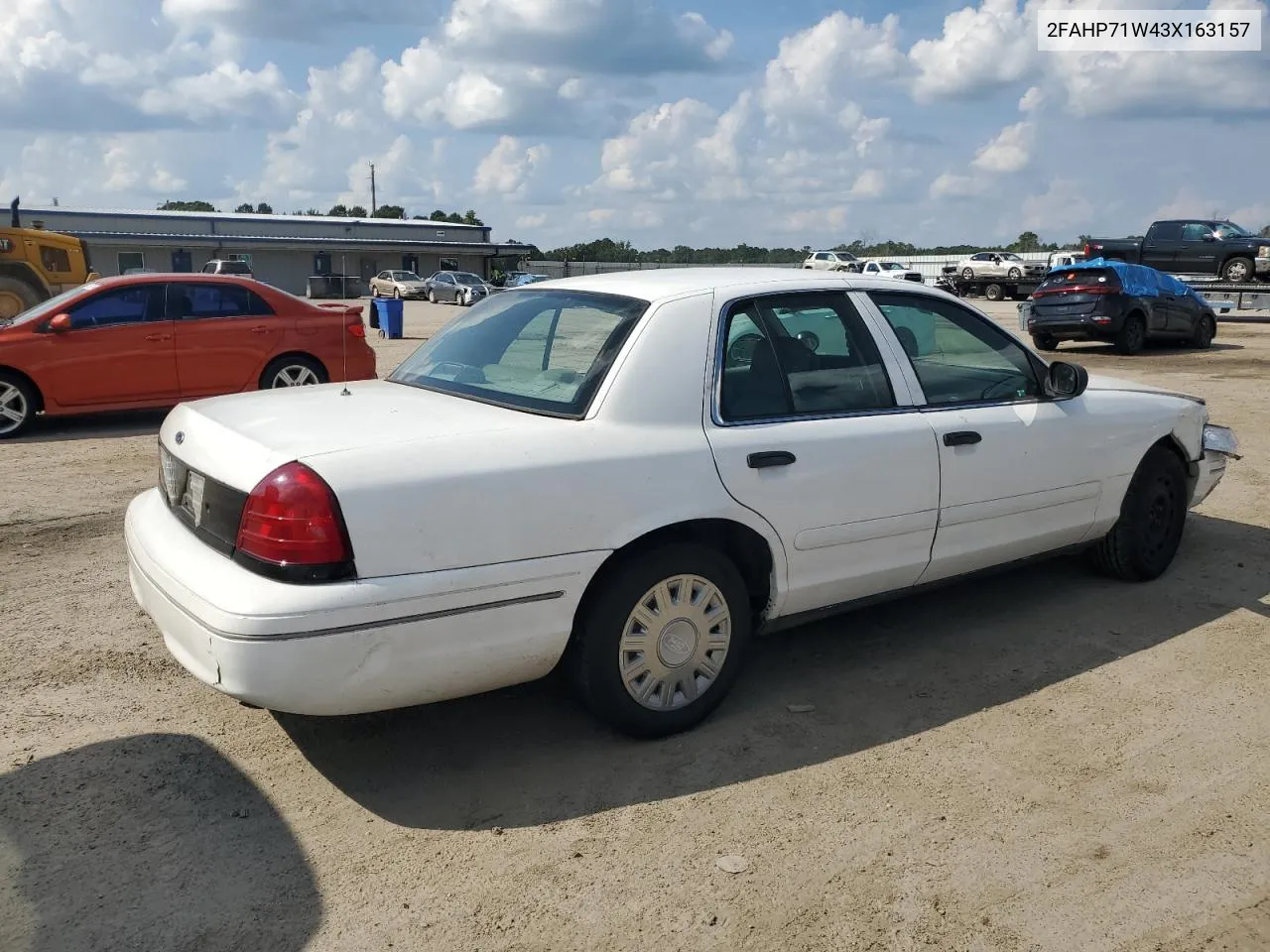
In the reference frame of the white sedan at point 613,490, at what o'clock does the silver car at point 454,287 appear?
The silver car is roughly at 10 o'clock from the white sedan.

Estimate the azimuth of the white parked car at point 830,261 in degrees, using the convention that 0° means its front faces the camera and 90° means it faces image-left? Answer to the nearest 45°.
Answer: approximately 315°

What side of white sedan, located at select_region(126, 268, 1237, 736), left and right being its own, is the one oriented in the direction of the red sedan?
left

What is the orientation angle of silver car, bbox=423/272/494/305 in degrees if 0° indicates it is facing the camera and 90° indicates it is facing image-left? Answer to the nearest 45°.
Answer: approximately 315°

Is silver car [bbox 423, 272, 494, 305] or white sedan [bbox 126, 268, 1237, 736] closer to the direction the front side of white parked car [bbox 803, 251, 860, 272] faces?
the white sedan

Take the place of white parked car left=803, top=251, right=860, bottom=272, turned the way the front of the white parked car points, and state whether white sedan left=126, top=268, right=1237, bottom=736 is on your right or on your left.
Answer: on your right

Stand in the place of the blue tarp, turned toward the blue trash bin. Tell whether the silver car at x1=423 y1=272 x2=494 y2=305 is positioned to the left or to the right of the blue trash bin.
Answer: right

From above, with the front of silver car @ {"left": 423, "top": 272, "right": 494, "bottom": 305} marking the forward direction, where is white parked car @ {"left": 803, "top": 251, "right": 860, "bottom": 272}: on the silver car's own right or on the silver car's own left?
on the silver car's own left
